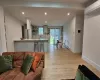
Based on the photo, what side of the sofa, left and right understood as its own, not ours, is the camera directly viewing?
front
